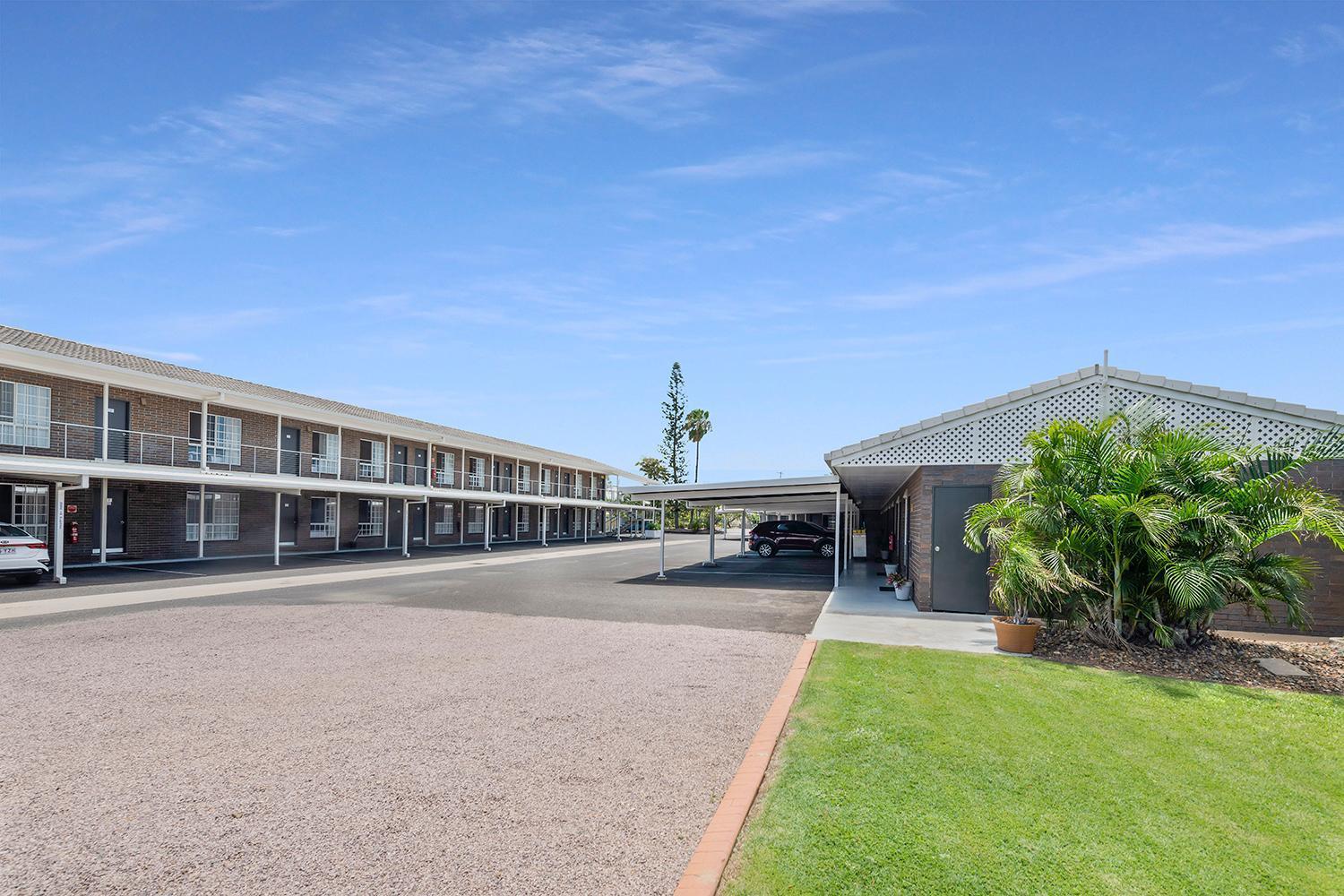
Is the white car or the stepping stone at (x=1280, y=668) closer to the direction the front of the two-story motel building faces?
the stepping stone

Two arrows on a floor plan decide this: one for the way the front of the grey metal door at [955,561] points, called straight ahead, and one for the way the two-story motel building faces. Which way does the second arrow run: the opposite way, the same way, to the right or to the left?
to the left

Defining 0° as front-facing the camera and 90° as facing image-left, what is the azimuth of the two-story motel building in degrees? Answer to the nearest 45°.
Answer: approximately 315°
